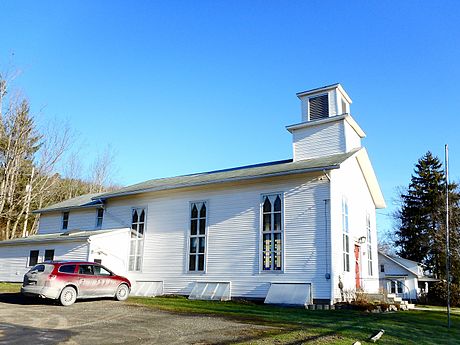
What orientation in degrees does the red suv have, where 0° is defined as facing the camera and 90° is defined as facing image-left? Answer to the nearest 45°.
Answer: approximately 225°

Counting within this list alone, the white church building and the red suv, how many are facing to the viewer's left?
0

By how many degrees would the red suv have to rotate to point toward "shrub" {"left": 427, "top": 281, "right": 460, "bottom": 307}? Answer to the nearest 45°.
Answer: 0° — it already faces it

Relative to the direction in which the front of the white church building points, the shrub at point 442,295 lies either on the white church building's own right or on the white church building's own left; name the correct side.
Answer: on the white church building's own left
